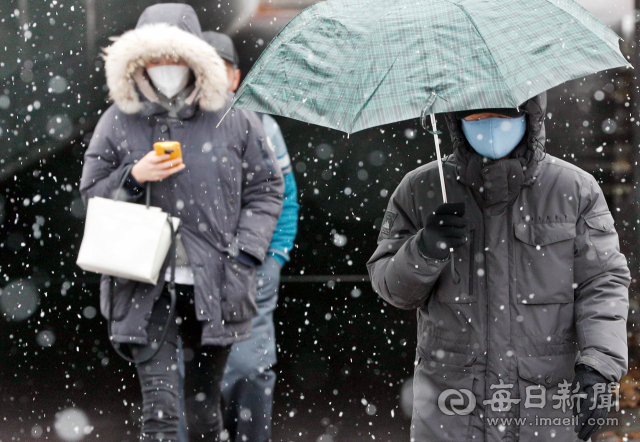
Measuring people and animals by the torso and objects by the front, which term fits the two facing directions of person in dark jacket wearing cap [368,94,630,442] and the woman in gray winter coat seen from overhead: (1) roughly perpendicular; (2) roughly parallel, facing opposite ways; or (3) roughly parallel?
roughly parallel

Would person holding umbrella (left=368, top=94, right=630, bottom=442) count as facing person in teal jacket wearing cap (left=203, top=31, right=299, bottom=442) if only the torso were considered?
no

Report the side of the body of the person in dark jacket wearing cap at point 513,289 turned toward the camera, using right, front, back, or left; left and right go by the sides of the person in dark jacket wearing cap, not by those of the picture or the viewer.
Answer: front

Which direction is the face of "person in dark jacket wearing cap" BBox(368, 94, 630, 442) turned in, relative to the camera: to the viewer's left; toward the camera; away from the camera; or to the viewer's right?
toward the camera

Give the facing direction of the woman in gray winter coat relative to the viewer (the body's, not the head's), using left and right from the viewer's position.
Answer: facing the viewer

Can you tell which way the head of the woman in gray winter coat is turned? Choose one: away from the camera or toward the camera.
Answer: toward the camera

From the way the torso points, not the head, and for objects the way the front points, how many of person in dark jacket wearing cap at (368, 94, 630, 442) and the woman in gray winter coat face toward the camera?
2

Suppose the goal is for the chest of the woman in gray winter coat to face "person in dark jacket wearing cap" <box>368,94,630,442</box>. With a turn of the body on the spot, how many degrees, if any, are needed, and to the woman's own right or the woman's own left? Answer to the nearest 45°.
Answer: approximately 45° to the woman's own left

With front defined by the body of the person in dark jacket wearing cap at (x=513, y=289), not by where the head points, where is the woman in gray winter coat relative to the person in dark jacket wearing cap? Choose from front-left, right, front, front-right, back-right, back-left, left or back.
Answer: back-right
